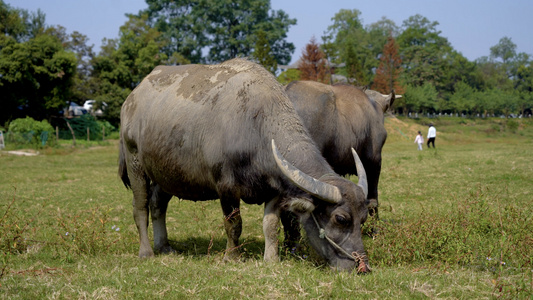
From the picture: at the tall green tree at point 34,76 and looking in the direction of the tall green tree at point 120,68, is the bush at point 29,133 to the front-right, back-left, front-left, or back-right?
back-right

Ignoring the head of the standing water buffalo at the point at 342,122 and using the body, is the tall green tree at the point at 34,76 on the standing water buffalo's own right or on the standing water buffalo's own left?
on the standing water buffalo's own left

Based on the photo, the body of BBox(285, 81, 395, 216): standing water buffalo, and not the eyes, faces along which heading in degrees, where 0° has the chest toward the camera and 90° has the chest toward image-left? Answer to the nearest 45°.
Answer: approximately 225°

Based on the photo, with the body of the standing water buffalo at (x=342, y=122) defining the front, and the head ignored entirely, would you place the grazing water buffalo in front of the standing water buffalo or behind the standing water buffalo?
behind
